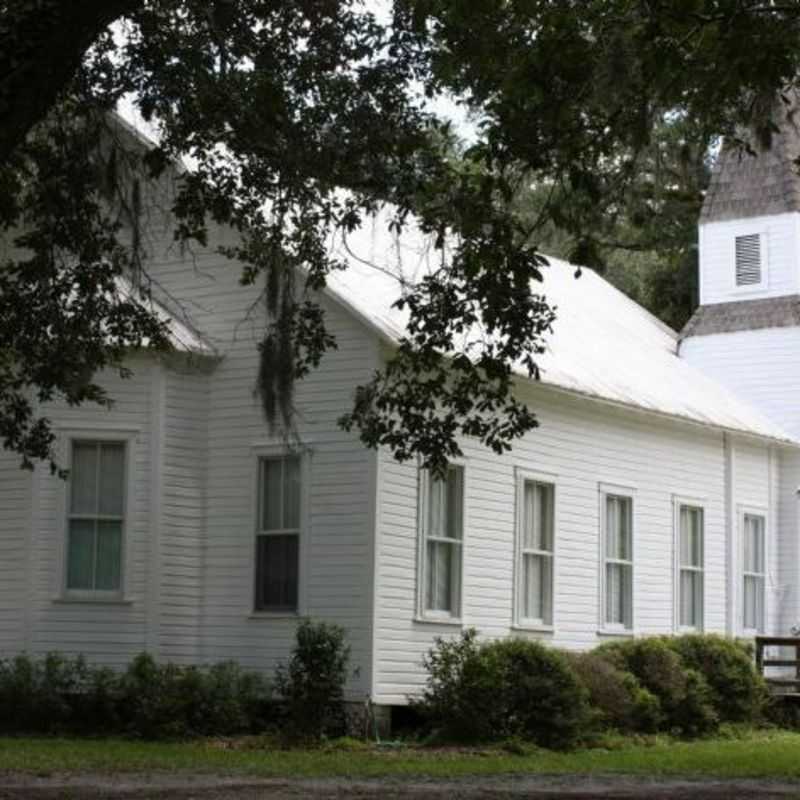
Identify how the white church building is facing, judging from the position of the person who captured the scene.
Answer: facing away from the viewer and to the right of the viewer

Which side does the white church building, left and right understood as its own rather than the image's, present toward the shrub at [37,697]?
back

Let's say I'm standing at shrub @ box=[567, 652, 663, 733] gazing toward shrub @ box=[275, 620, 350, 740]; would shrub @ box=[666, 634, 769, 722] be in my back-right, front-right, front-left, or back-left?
back-right
